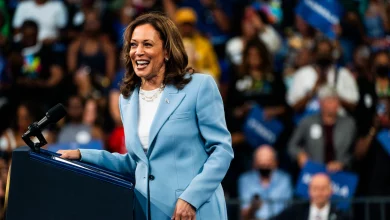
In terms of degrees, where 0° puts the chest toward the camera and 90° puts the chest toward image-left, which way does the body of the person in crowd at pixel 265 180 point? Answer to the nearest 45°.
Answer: approximately 0°

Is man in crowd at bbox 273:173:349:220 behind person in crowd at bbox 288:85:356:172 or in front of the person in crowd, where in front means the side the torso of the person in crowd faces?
in front

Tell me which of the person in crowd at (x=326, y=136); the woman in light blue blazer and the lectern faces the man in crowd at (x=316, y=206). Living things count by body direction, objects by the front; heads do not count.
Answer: the person in crowd

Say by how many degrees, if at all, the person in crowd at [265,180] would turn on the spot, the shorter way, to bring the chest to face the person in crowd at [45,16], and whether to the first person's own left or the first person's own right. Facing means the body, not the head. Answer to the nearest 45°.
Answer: approximately 135° to the first person's own right

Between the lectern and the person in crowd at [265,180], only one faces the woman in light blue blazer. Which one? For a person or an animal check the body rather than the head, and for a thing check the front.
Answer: the person in crowd

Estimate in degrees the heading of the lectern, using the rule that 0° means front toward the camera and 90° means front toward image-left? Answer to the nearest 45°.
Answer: approximately 90°

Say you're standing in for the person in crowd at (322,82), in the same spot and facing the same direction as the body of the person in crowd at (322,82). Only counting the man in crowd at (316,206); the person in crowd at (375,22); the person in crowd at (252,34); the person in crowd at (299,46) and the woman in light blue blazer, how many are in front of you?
2

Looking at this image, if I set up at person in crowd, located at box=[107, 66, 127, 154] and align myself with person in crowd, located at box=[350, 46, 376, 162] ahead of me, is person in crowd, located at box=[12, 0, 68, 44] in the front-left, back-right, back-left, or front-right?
back-left
